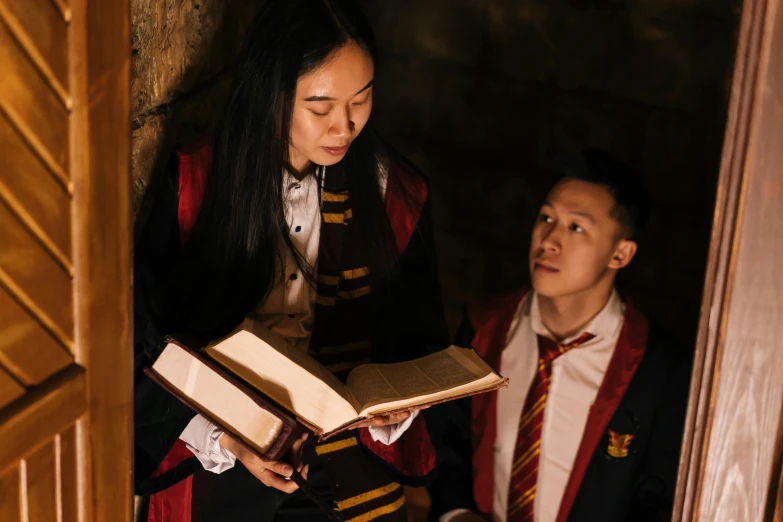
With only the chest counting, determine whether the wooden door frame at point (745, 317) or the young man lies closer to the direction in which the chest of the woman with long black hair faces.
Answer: the wooden door frame

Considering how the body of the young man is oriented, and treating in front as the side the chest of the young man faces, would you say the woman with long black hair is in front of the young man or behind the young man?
in front

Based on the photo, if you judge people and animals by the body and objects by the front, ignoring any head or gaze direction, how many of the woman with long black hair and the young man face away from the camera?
0

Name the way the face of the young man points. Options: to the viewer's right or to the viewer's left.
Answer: to the viewer's left

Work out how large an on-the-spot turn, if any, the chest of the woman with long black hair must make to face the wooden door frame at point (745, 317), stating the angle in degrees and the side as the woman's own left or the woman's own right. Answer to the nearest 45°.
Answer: approximately 45° to the woman's own left

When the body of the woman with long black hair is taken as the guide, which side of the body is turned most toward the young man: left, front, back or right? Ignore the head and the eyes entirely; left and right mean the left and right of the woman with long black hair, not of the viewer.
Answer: left

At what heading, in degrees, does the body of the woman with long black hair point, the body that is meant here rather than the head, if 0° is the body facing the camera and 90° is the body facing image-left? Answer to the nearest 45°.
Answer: approximately 0°
